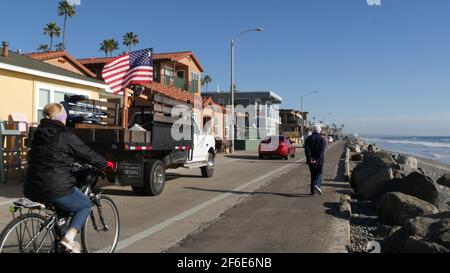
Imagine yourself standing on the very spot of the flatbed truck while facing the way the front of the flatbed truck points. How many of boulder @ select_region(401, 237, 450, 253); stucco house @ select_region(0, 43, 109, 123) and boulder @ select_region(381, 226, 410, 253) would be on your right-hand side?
2

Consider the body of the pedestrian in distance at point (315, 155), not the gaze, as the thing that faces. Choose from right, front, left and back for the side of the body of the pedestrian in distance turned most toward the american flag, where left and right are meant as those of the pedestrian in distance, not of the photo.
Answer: left

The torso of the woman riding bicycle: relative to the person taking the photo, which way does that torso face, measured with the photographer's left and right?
facing away from the viewer and to the right of the viewer

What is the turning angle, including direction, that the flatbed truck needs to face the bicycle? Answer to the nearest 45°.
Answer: approximately 135° to its right

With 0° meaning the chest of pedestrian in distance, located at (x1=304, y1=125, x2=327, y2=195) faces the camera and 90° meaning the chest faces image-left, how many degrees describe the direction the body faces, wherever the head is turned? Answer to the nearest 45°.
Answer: approximately 180°

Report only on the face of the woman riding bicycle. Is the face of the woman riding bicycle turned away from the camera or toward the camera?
away from the camera

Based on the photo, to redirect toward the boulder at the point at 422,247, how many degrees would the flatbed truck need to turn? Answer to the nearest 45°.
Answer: approximately 90° to its right

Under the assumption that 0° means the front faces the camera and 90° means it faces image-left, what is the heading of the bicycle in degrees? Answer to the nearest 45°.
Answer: approximately 225°

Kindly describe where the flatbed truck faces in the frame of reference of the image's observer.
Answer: facing away from the viewer and to the right of the viewer
